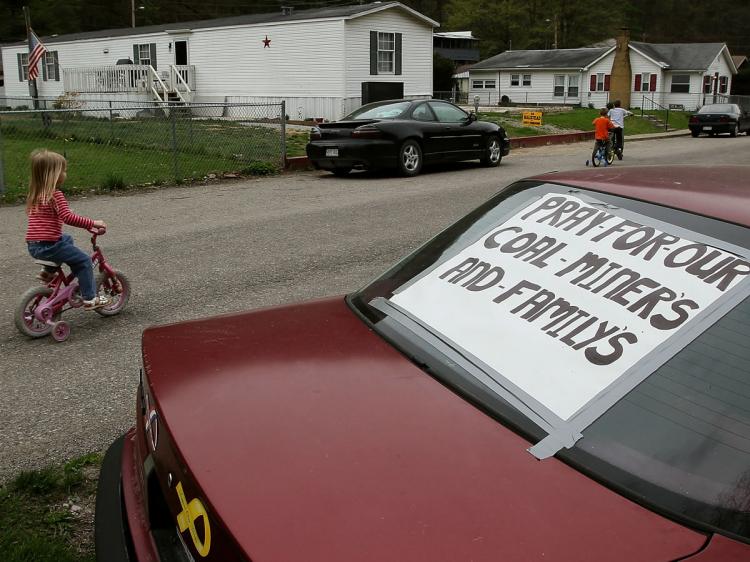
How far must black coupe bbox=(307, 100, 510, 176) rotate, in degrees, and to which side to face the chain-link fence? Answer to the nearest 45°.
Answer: approximately 135° to its left

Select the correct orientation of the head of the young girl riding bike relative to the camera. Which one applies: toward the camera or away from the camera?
away from the camera

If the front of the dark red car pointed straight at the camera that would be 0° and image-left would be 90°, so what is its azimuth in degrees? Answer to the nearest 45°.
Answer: approximately 225°

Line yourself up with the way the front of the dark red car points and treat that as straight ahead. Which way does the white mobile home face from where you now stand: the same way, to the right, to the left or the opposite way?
the opposite way

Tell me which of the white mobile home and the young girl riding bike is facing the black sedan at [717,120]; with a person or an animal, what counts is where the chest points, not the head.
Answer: the young girl riding bike

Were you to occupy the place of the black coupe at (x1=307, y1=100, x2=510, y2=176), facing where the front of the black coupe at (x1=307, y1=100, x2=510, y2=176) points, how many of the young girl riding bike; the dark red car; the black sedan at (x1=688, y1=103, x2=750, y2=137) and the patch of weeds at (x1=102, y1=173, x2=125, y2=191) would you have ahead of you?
1

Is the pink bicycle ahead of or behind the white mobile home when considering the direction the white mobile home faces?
ahead
